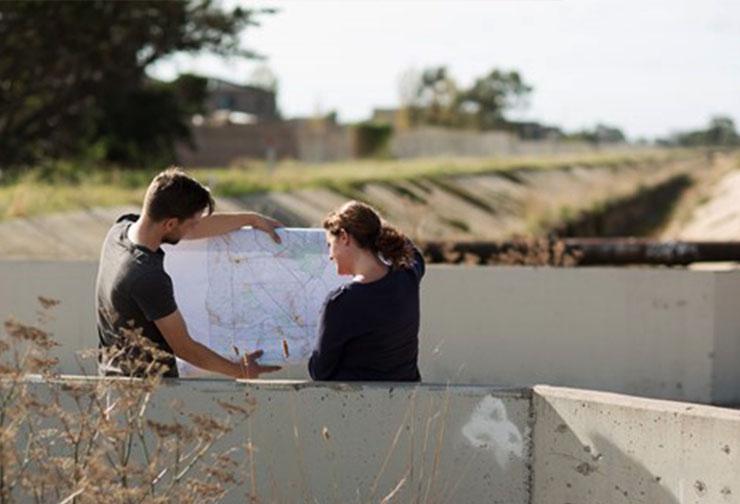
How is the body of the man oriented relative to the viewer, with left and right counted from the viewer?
facing away from the viewer and to the right of the viewer

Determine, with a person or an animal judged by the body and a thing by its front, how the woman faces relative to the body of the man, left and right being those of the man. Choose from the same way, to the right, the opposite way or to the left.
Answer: to the left

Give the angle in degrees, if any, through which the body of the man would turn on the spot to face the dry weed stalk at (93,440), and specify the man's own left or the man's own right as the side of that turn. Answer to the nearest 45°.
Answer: approximately 135° to the man's own right

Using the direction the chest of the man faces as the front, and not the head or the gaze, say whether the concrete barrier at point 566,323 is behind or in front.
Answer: in front

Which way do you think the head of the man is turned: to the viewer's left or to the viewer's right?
to the viewer's right

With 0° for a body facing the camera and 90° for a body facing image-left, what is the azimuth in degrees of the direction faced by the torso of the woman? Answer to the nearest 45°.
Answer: approximately 135°

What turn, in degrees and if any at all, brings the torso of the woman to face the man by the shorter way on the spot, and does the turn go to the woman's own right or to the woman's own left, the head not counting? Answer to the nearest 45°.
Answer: approximately 45° to the woman's own left

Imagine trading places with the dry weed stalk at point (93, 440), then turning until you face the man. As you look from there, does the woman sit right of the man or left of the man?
right

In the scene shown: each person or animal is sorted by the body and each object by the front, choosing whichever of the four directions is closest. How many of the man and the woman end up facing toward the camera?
0

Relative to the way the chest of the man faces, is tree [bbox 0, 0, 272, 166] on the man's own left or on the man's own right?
on the man's own left

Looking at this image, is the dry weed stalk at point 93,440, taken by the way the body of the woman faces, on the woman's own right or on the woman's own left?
on the woman's own left

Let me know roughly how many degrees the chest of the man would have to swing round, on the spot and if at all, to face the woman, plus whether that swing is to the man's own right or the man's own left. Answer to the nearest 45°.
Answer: approximately 45° to the man's own right
